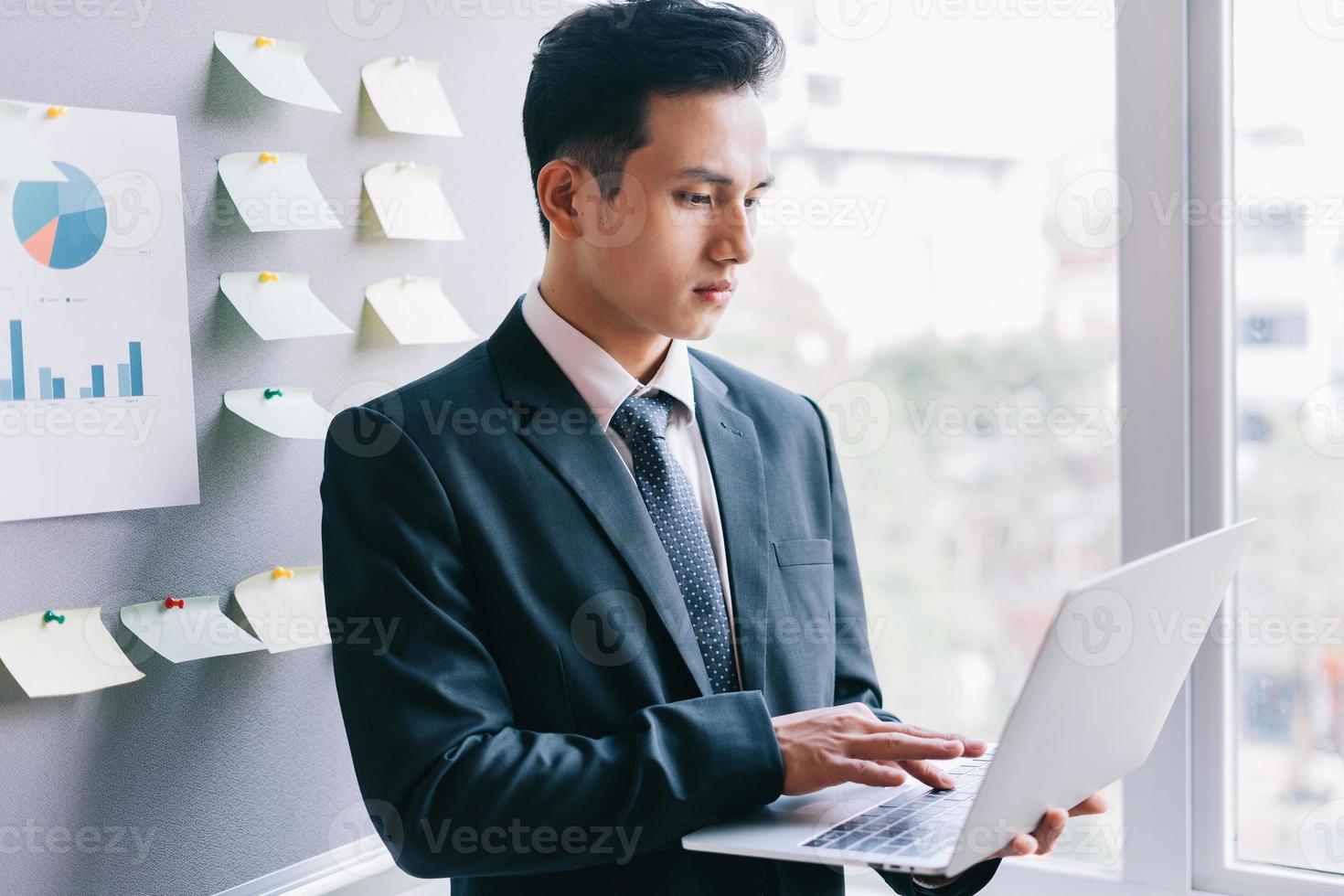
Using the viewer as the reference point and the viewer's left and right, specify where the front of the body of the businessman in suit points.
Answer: facing the viewer and to the right of the viewer
